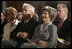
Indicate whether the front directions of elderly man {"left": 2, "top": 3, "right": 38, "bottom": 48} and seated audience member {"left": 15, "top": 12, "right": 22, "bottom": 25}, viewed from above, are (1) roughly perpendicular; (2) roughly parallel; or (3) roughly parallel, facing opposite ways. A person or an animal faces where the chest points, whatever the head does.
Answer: roughly parallel

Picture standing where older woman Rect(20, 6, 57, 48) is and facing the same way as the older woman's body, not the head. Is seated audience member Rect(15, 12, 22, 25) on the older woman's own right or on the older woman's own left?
on the older woman's own right

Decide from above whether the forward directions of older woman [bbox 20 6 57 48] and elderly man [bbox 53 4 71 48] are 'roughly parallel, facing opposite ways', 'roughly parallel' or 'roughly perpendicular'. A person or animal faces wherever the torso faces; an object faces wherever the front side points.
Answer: roughly parallel

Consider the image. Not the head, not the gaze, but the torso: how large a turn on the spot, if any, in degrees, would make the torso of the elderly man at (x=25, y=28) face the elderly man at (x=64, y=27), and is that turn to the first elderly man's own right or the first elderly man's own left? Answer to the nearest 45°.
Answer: approximately 135° to the first elderly man's own left

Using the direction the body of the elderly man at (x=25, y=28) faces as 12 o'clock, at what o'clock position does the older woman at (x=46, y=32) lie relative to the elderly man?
The older woman is roughly at 8 o'clock from the elderly man.

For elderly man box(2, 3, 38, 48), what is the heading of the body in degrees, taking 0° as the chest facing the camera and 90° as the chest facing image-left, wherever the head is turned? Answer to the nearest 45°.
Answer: approximately 45°

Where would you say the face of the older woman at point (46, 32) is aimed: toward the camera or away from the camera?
toward the camera

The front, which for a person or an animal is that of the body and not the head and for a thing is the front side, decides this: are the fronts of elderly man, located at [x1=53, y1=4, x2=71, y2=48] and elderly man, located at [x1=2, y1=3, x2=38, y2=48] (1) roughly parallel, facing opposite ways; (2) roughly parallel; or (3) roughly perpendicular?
roughly parallel

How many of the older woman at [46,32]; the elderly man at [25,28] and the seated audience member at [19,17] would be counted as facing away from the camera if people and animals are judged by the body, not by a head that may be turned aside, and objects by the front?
0

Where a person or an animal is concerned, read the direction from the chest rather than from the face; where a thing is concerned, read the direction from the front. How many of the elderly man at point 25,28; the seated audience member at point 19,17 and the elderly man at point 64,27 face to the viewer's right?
0
